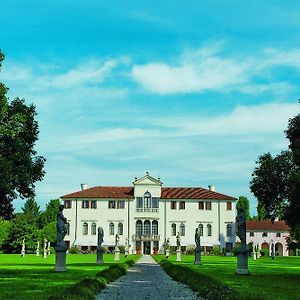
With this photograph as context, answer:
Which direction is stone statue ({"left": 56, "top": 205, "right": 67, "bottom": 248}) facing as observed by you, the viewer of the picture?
facing to the right of the viewer

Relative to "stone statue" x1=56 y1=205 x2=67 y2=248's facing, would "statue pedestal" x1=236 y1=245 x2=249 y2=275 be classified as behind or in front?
in front
